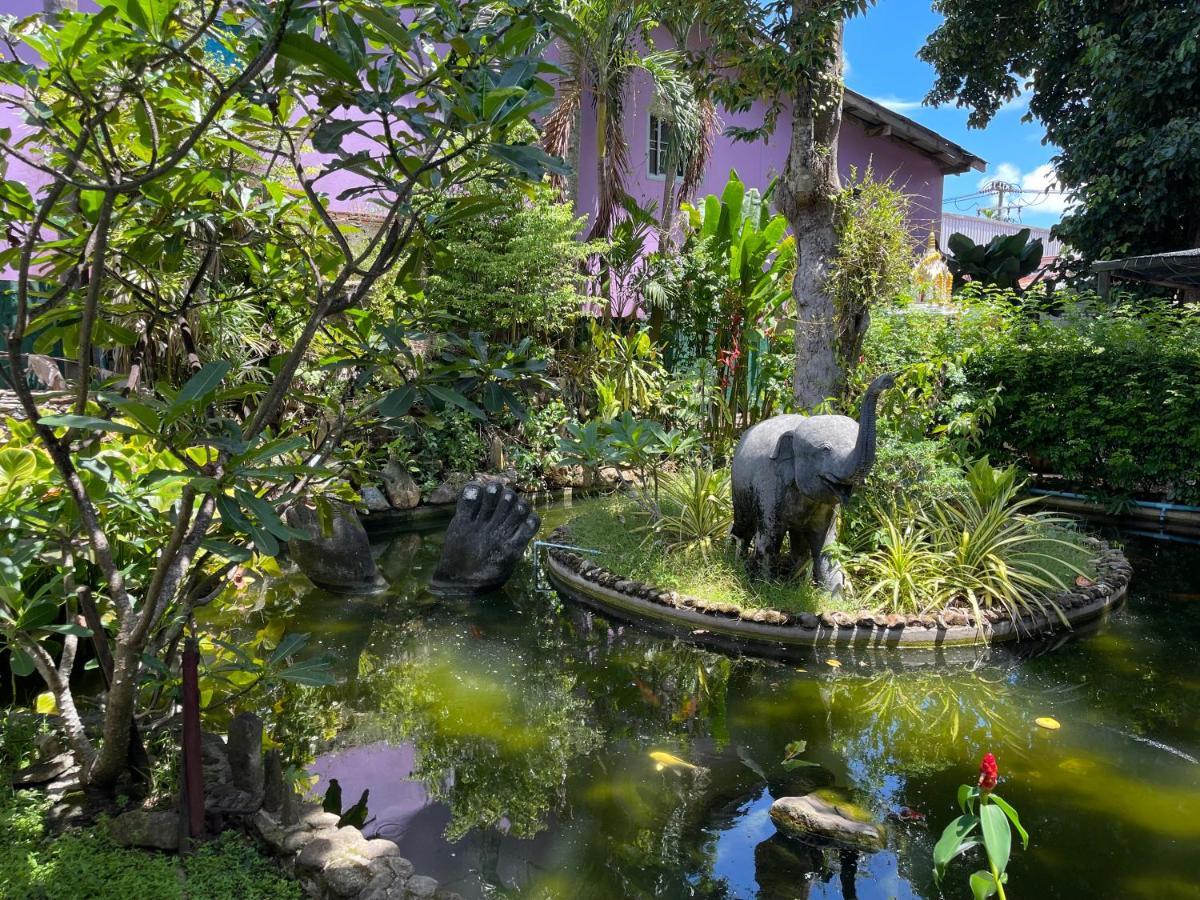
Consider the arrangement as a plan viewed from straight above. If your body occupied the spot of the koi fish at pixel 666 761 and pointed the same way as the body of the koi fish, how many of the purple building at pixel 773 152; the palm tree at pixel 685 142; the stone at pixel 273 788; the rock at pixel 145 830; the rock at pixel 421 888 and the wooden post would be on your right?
2

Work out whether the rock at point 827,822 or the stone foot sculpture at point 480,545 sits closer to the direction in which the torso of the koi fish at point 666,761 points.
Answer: the stone foot sculpture

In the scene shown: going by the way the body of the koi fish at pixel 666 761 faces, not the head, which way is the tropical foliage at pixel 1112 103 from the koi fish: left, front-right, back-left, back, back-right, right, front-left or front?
back-right

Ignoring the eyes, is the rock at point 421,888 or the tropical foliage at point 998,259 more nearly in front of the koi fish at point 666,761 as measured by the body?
the rock

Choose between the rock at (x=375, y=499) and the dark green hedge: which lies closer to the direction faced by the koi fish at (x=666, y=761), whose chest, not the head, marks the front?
the rock

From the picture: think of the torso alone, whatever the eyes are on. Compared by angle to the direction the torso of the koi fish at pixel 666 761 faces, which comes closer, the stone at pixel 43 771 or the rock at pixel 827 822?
the stone

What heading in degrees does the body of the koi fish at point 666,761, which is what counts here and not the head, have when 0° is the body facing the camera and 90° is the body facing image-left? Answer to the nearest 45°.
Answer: approximately 90°

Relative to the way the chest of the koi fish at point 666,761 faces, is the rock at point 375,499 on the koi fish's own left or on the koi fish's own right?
on the koi fish's own right

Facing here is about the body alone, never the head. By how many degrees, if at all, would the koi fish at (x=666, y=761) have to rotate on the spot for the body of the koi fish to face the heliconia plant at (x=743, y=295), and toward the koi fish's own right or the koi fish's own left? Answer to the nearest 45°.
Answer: approximately 90° to the koi fish's own right

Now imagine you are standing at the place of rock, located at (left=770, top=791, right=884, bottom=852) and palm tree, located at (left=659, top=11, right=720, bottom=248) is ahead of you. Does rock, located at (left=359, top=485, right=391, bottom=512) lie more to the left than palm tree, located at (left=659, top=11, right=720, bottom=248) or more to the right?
left

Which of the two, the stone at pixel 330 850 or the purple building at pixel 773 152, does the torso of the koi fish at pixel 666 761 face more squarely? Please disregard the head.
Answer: the stone

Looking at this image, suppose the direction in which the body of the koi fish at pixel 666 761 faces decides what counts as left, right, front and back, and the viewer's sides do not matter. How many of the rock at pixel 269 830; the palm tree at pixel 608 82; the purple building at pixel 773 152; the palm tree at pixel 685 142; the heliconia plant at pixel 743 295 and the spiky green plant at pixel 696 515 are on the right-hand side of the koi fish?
5

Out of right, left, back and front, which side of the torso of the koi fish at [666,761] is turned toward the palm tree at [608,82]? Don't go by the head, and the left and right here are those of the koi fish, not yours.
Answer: right

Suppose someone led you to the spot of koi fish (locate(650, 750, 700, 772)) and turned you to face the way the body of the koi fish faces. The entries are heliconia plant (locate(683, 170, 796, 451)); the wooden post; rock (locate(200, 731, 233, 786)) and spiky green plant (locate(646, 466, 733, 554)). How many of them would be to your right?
2

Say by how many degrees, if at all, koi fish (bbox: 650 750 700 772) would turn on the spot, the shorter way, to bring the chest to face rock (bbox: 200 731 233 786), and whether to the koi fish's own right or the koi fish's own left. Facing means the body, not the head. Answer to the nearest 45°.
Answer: approximately 45° to the koi fish's own left

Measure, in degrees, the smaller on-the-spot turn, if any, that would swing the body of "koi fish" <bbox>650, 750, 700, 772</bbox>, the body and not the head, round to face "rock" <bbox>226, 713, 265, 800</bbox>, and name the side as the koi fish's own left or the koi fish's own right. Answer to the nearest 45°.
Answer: approximately 45° to the koi fish's own left

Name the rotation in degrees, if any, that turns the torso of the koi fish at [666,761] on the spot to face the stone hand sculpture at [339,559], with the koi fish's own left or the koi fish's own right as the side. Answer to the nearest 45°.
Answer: approximately 45° to the koi fish's own right

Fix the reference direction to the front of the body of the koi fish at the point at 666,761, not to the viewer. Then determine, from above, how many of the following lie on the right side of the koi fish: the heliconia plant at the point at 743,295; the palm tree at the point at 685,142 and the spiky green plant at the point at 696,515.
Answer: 3
